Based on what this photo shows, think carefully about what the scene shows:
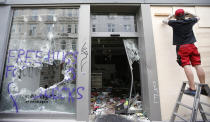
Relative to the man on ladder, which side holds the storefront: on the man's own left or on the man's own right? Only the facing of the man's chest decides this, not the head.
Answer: on the man's own left

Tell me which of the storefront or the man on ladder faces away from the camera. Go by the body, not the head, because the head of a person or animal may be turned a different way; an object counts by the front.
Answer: the man on ladder

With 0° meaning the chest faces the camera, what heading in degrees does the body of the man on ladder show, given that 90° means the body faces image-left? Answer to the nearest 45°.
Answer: approximately 180°

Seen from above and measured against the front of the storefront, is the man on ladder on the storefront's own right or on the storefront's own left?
on the storefront's own left

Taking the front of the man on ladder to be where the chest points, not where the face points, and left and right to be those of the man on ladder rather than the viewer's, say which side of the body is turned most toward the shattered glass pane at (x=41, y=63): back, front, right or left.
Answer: left

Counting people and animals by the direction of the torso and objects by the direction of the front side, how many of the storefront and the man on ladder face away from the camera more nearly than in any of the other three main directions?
1
